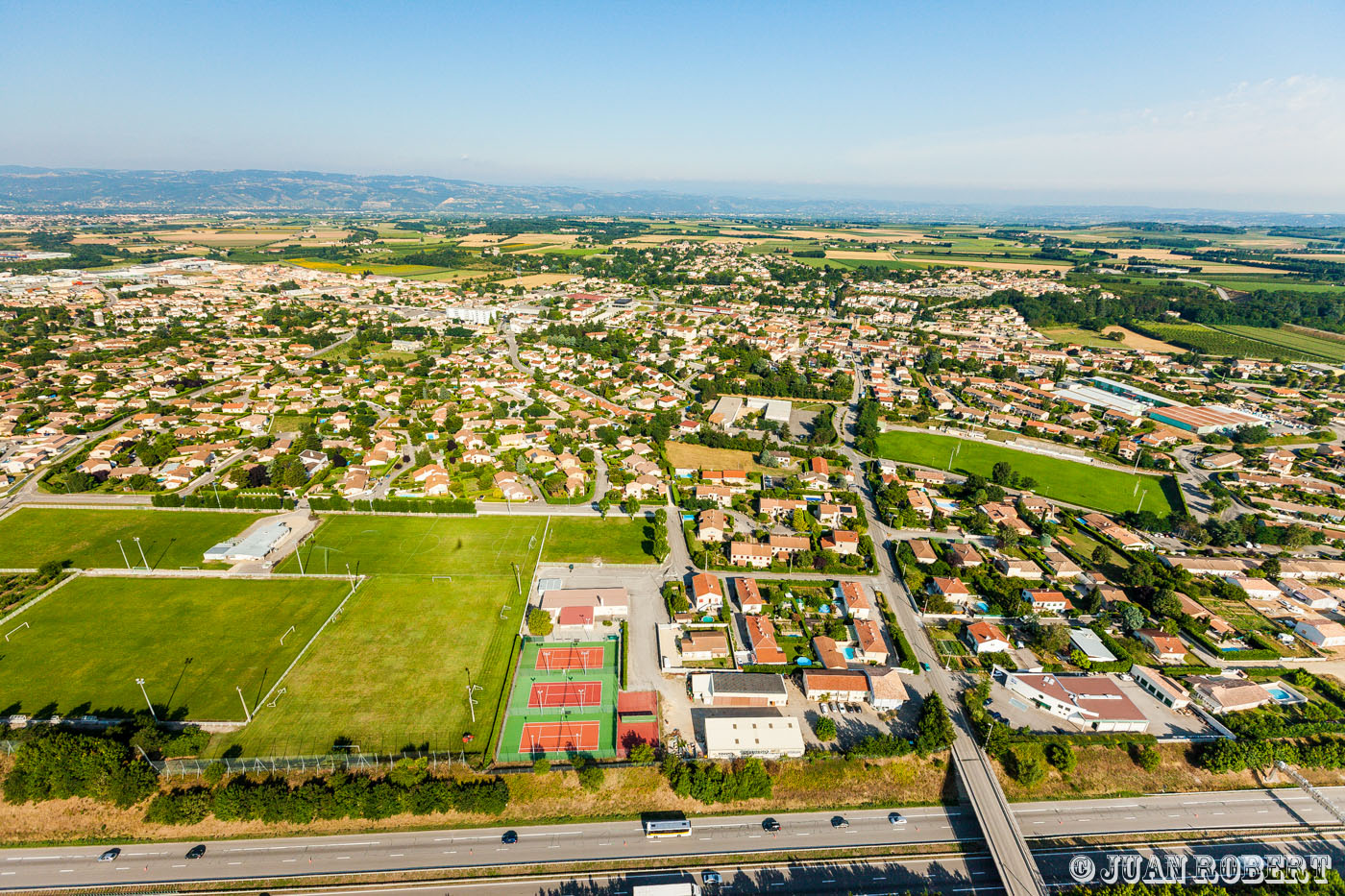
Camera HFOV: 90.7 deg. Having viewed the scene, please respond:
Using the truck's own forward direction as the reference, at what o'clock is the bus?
The bus is roughly at 9 o'clock from the truck.

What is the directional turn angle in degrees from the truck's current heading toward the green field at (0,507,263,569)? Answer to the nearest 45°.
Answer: approximately 135° to its left

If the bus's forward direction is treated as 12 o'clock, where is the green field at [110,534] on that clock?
The green field is roughly at 1 o'clock from the bus.

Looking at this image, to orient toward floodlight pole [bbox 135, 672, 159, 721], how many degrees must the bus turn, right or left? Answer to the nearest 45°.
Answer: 0° — it already faces it

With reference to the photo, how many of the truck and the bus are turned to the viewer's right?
1

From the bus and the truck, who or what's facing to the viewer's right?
the truck

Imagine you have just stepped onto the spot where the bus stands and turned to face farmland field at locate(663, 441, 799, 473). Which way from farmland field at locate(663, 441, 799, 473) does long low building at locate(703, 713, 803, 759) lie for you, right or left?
right

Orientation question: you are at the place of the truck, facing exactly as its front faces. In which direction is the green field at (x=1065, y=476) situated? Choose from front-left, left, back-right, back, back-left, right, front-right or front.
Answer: front-left

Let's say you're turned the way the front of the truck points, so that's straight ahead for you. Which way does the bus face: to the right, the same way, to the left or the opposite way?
the opposite way

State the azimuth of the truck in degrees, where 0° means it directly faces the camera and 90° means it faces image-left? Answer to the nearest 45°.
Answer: approximately 270°

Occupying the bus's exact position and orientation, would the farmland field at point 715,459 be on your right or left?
on your right

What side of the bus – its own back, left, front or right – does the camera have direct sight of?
left

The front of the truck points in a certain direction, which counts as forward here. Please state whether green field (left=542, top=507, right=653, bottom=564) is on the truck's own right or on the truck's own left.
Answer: on the truck's own left
